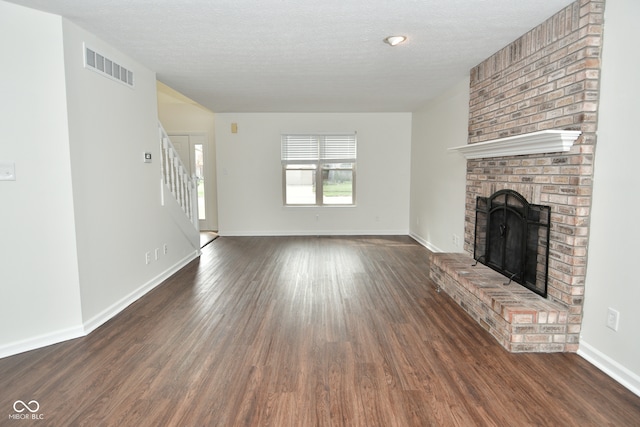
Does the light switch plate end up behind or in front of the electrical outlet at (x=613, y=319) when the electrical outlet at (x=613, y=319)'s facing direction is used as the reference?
in front

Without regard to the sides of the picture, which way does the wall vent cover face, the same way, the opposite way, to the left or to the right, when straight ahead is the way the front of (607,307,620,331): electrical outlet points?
the opposite way

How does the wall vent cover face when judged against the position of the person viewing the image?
facing the viewer and to the right of the viewer

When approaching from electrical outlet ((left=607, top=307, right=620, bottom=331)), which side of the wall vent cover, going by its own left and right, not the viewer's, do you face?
front

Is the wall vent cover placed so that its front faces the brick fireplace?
yes

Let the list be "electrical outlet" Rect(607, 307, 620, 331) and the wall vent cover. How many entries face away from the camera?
0

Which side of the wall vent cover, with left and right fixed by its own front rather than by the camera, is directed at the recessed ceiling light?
front

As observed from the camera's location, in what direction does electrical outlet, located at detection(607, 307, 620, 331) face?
facing the viewer and to the left of the viewer

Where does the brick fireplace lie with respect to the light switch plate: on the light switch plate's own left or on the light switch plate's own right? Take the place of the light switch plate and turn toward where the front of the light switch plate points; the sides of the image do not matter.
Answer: on the light switch plate's own left

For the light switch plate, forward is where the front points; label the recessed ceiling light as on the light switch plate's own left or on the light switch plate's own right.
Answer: on the light switch plate's own left
